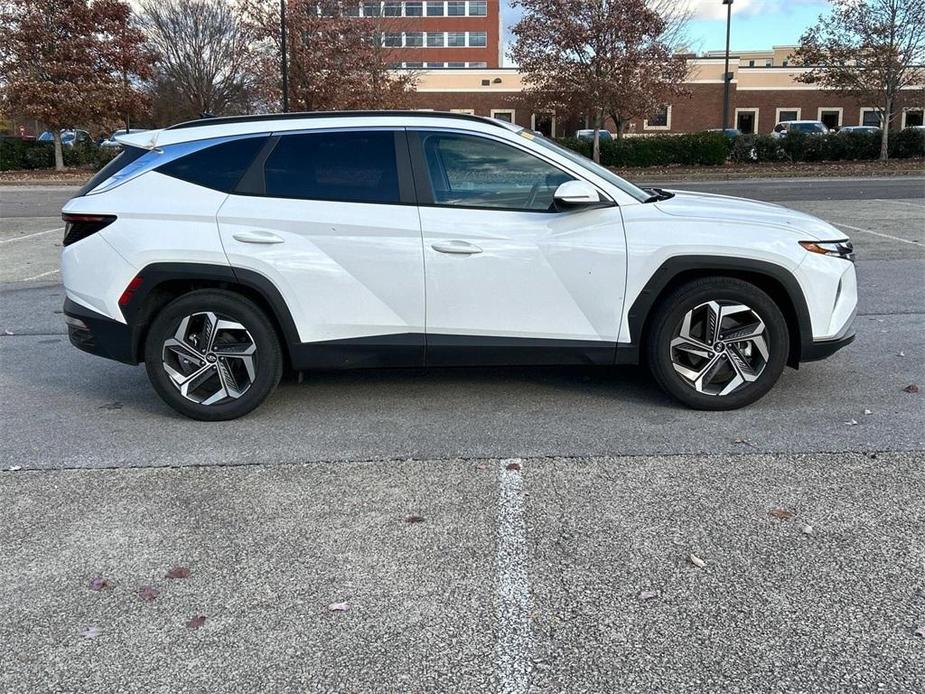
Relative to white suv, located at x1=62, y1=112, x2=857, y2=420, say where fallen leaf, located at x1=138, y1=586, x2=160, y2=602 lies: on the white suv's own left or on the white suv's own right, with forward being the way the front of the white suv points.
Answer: on the white suv's own right

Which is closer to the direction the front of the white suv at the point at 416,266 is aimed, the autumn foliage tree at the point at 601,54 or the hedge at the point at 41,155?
the autumn foliage tree

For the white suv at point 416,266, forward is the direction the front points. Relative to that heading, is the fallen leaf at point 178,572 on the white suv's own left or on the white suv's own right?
on the white suv's own right

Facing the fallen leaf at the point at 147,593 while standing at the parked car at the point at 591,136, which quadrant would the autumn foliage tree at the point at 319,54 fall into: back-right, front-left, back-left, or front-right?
front-right

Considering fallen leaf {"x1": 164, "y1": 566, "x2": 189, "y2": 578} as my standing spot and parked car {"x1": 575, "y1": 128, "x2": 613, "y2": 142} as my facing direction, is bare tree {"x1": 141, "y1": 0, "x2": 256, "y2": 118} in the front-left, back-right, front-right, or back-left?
front-left

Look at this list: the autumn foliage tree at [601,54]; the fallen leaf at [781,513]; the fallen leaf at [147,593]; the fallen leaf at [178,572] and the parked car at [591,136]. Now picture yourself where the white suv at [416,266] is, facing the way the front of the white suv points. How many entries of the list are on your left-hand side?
2

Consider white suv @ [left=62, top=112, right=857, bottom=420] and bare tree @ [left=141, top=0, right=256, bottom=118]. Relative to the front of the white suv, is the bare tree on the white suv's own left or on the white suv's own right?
on the white suv's own left

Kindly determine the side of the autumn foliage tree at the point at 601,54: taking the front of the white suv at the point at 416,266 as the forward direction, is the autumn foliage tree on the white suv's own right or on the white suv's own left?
on the white suv's own left

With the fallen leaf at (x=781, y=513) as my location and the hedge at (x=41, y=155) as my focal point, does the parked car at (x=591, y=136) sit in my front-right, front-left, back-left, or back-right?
front-right

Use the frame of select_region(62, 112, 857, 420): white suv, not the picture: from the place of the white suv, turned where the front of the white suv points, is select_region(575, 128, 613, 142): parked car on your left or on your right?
on your left

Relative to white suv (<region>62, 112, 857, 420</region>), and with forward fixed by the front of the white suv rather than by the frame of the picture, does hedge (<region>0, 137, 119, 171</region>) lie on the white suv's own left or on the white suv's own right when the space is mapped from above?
on the white suv's own left

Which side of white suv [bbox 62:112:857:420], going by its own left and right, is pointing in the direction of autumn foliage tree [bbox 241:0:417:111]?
left

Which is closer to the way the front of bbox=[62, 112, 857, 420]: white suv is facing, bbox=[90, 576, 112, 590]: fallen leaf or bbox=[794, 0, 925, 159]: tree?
the tree

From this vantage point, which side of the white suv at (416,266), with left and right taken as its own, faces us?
right
